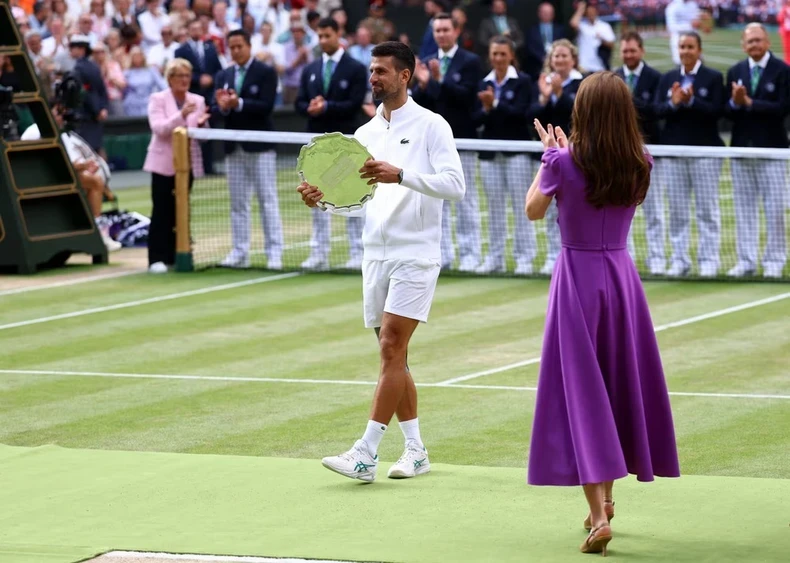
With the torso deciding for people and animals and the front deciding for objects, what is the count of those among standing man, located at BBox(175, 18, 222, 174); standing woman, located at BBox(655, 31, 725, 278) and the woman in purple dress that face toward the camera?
2

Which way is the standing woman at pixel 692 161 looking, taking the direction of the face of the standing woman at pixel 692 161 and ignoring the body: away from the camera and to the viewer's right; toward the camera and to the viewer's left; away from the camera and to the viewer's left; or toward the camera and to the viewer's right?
toward the camera and to the viewer's left

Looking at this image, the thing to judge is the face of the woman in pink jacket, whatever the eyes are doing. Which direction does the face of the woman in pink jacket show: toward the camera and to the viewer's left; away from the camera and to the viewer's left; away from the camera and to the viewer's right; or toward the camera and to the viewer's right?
toward the camera and to the viewer's right

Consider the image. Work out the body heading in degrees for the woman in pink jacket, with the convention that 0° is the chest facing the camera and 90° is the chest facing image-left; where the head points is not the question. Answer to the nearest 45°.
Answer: approximately 315°

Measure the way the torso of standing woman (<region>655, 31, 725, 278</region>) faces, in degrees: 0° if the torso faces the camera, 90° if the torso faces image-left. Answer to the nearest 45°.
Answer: approximately 0°

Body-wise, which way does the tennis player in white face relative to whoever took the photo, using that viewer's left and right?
facing the viewer and to the left of the viewer

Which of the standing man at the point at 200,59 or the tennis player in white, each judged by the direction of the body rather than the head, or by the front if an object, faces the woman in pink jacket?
the standing man

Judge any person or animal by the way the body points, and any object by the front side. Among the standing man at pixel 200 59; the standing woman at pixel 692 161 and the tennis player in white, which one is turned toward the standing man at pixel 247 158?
the standing man at pixel 200 59

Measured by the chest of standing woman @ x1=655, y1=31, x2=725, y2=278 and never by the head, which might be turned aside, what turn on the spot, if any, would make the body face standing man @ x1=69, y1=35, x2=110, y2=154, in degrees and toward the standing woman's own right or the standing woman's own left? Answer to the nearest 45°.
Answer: approximately 135° to the standing woman's own right

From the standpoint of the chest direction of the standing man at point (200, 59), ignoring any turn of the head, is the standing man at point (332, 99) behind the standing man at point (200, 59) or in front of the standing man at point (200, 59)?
in front

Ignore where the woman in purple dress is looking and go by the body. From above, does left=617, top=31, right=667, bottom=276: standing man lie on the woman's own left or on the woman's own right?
on the woman's own right

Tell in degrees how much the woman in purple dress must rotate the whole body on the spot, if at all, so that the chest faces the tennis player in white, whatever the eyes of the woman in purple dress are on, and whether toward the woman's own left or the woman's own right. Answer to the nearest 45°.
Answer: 0° — they already face them

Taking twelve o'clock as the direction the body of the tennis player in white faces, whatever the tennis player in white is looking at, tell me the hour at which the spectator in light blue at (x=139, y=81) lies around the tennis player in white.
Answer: The spectator in light blue is roughly at 4 o'clock from the tennis player in white.

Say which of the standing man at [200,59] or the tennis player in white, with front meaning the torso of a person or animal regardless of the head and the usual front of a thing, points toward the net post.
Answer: the standing man

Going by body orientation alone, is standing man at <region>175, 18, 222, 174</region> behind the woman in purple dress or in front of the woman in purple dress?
in front

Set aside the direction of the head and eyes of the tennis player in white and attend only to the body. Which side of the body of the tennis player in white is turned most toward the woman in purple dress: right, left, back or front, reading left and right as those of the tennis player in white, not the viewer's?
left
